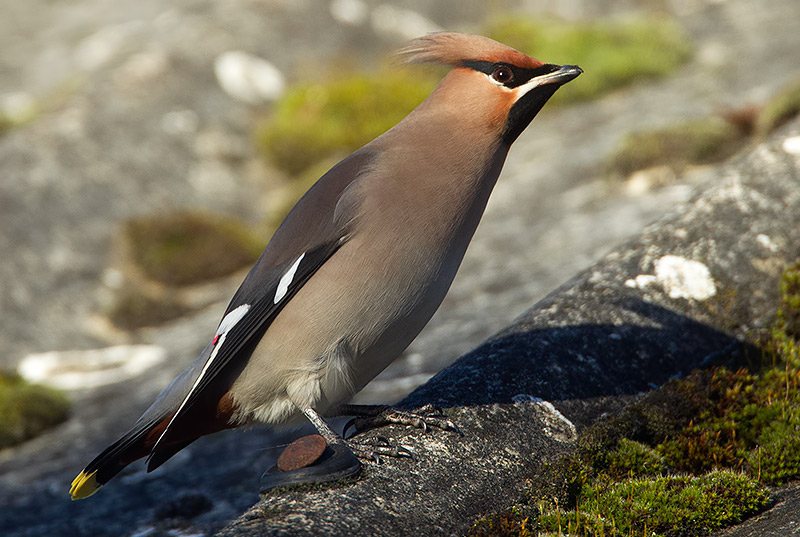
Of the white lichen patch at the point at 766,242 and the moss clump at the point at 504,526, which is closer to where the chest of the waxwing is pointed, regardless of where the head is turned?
the white lichen patch

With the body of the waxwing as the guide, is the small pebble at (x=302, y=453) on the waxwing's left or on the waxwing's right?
on the waxwing's right

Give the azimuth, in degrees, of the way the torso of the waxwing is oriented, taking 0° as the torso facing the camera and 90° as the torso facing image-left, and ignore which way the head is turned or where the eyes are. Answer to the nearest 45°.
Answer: approximately 270°

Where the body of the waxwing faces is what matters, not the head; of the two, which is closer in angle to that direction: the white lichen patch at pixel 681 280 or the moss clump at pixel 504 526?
the white lichen patch

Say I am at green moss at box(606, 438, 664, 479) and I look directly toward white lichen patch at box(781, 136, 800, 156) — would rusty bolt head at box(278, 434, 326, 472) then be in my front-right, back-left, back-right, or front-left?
back-left

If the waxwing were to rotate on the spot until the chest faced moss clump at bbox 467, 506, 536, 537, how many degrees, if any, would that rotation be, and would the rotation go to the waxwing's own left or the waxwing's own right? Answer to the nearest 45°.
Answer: approximately 90° to the waxwing's own right
